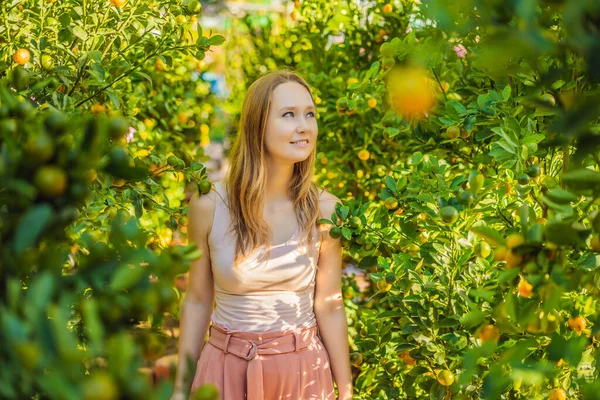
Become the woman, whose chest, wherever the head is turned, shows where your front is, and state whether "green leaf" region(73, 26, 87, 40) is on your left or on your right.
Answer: on your right

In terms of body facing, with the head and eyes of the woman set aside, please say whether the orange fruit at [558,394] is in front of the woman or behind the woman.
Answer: in front

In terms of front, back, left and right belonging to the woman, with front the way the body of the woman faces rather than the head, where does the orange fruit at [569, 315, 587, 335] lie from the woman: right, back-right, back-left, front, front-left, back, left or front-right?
front-left

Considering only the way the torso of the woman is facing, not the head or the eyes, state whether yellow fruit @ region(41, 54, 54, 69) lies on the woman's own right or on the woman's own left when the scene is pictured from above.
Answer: on the woman's own right

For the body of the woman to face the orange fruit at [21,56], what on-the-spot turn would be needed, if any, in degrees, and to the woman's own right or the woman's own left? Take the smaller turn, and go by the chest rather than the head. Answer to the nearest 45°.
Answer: approximately 45° to the woman's own right

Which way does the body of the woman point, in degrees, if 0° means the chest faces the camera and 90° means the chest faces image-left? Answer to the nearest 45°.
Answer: approximately 0°
